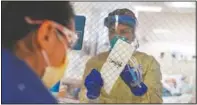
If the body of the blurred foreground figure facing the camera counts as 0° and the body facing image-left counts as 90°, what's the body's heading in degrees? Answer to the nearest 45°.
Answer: approximately 270°

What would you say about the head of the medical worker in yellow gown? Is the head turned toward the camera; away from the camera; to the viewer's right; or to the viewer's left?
toward the camera

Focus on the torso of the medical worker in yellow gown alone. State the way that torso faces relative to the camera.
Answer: toward the camera

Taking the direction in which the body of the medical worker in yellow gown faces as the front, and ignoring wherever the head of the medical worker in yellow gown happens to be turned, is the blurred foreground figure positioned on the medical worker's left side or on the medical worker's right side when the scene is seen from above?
on the medical worker's right side

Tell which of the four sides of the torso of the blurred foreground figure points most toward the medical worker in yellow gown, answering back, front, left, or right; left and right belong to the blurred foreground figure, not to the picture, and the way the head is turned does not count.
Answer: front

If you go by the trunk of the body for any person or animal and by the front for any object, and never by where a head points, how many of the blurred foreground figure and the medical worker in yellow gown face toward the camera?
1
